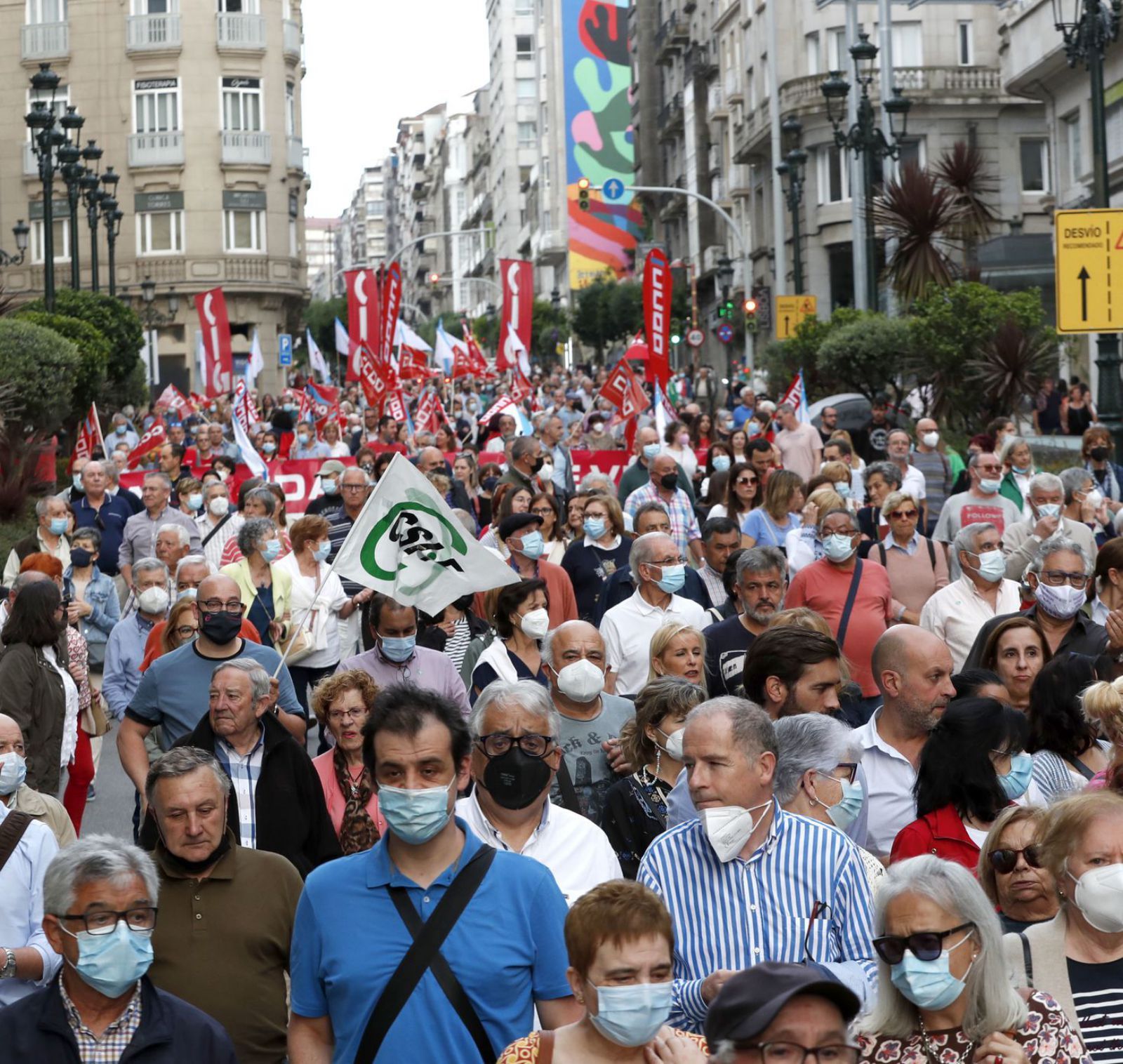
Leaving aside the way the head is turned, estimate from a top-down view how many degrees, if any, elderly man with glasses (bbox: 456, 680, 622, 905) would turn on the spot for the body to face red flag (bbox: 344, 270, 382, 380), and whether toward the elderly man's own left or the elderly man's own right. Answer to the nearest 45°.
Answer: approximately 180°

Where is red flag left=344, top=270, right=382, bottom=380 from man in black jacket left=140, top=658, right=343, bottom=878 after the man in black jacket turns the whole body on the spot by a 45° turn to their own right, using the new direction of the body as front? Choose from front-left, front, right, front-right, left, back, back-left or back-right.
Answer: right

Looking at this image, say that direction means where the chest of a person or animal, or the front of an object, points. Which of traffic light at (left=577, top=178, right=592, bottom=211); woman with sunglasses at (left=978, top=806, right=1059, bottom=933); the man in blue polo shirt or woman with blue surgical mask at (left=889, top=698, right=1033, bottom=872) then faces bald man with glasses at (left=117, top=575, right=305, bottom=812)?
the traffic light

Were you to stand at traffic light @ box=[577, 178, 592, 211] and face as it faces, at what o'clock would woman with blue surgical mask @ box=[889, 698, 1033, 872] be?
The woman with blue surgical mask is roughly at 12 o'clock from the traffic light.

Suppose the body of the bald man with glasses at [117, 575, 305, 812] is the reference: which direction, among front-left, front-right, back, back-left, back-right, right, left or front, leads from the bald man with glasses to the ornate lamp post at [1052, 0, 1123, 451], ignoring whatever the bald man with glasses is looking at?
back-left
